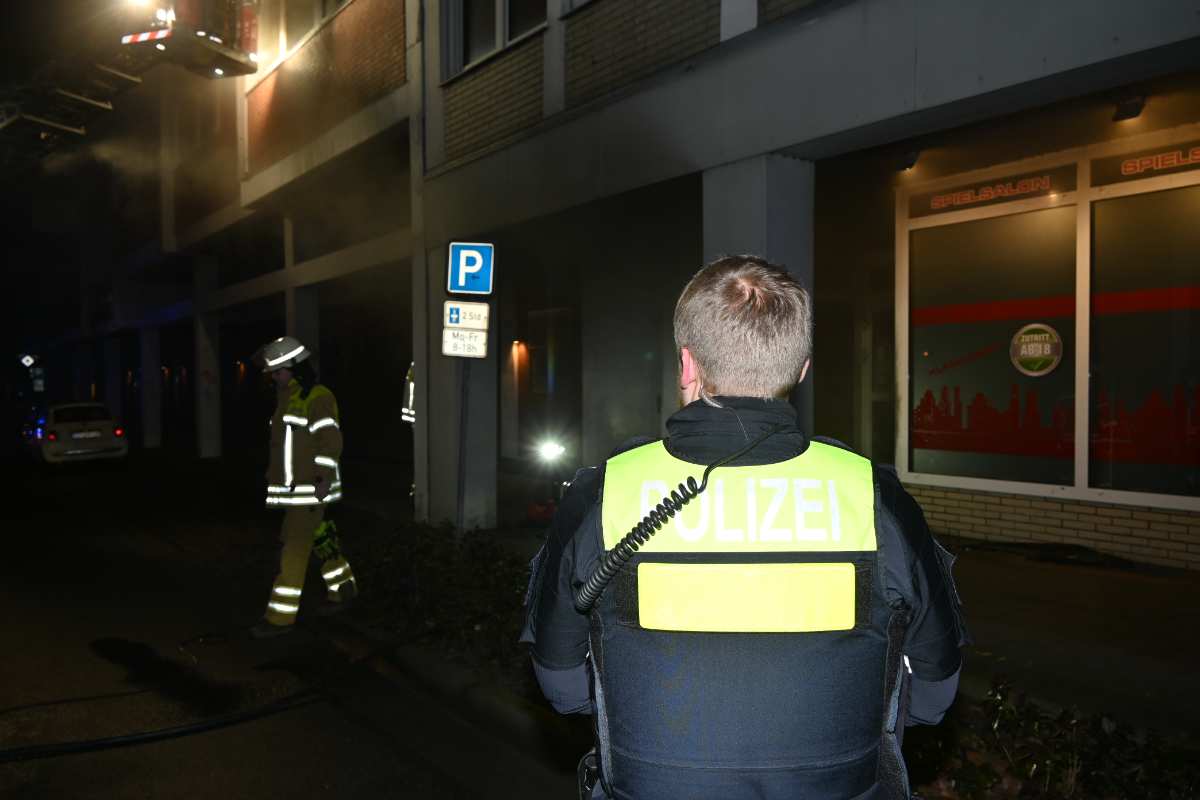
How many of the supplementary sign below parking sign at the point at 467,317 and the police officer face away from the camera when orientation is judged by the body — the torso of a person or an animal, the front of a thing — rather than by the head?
1

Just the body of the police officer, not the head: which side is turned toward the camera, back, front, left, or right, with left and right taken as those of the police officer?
back

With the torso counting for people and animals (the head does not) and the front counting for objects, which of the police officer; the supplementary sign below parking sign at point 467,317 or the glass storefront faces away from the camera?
the police officer

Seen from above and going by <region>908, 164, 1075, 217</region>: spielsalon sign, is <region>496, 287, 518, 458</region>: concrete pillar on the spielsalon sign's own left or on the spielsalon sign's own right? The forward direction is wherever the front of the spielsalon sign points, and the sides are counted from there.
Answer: on the spielsalon sign's own right

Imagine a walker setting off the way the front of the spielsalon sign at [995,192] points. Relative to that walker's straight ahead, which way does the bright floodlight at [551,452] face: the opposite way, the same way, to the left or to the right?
to the left

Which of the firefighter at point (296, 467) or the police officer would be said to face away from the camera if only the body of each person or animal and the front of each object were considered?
the police officer

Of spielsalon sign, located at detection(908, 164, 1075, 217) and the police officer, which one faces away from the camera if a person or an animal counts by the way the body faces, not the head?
the police officer

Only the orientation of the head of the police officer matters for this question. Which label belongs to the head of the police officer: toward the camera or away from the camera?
away from the camera
